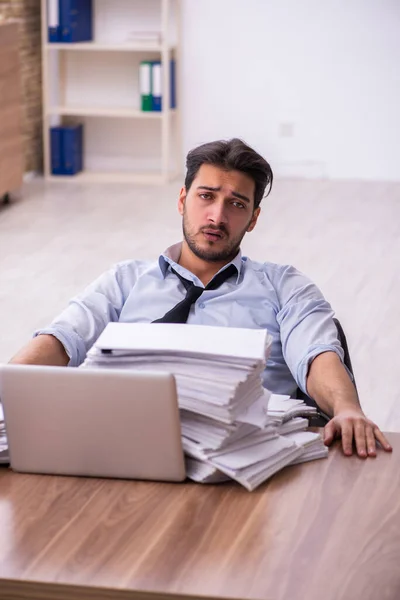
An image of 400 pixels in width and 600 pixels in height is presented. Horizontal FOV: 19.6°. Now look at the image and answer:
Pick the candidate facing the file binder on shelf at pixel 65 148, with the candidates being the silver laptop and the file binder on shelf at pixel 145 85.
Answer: the silver laptop

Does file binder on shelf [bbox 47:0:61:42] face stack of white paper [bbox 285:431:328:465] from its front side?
yes

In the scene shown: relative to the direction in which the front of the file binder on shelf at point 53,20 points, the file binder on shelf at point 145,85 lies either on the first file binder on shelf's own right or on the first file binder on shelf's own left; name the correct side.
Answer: on the first file binder on shelf's own left

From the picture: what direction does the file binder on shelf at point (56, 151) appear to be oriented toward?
toward the camera

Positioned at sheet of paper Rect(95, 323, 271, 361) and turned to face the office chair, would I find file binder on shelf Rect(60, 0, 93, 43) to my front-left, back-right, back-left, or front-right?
front-left

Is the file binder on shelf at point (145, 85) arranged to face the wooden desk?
yes

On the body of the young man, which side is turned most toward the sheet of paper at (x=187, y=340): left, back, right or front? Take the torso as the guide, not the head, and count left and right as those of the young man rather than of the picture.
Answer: front

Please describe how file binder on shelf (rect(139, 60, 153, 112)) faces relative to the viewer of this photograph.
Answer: facing the viewer

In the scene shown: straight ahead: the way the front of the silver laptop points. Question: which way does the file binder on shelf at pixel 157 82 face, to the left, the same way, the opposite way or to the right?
the opposite way

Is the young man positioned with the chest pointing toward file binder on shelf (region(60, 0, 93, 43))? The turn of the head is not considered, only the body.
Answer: no

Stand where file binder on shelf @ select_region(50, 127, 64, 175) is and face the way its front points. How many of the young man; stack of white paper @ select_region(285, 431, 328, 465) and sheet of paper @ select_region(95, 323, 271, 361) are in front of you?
3

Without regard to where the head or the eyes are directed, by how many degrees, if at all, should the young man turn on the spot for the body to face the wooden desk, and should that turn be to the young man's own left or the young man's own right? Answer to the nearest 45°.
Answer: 0° — they already face it

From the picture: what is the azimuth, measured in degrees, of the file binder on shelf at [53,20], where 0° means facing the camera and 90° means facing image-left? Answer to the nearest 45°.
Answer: approximately 0°

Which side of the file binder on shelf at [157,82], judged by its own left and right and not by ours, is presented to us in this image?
front

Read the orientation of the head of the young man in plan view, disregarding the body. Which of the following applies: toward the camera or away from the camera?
toward the camera

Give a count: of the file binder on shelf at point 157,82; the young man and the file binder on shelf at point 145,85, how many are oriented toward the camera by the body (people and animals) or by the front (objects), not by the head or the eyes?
3

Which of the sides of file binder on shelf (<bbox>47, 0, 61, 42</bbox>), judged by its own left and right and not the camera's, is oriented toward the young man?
front

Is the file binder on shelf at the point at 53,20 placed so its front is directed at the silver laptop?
yes

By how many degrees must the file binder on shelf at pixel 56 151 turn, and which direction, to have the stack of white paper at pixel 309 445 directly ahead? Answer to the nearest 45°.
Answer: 0° — it already faces it
